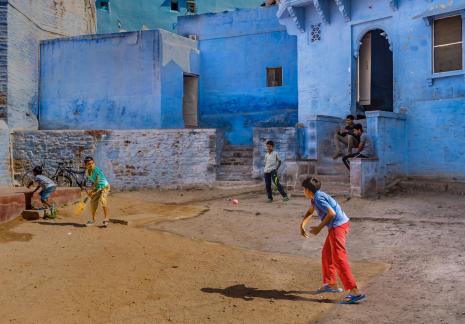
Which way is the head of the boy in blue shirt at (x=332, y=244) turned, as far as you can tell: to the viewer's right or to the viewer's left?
to the viewer's left

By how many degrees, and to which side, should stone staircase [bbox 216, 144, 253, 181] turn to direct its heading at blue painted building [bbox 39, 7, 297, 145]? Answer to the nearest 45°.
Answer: approximately 135° to its right

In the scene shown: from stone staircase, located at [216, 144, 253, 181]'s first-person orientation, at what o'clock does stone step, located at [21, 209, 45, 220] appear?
The stone step is roughly at 1 o'clock from the stone staircase.

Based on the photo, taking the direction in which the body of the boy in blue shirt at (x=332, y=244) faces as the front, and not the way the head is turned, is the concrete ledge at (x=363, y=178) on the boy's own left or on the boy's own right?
on the boy's own right

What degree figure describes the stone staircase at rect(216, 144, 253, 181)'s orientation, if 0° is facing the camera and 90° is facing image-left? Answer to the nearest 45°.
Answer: approximately 0°

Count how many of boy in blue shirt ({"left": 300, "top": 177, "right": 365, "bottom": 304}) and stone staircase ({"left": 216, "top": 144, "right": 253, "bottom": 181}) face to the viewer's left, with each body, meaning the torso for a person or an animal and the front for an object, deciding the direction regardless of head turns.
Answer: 1

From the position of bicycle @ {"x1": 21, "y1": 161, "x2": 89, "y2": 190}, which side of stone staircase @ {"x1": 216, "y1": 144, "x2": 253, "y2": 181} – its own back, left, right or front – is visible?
right

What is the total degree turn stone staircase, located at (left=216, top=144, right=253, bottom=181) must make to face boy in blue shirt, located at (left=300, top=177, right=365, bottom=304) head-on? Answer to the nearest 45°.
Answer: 0° — it already faces them

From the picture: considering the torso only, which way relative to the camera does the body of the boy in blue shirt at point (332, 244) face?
to the viewer's left
